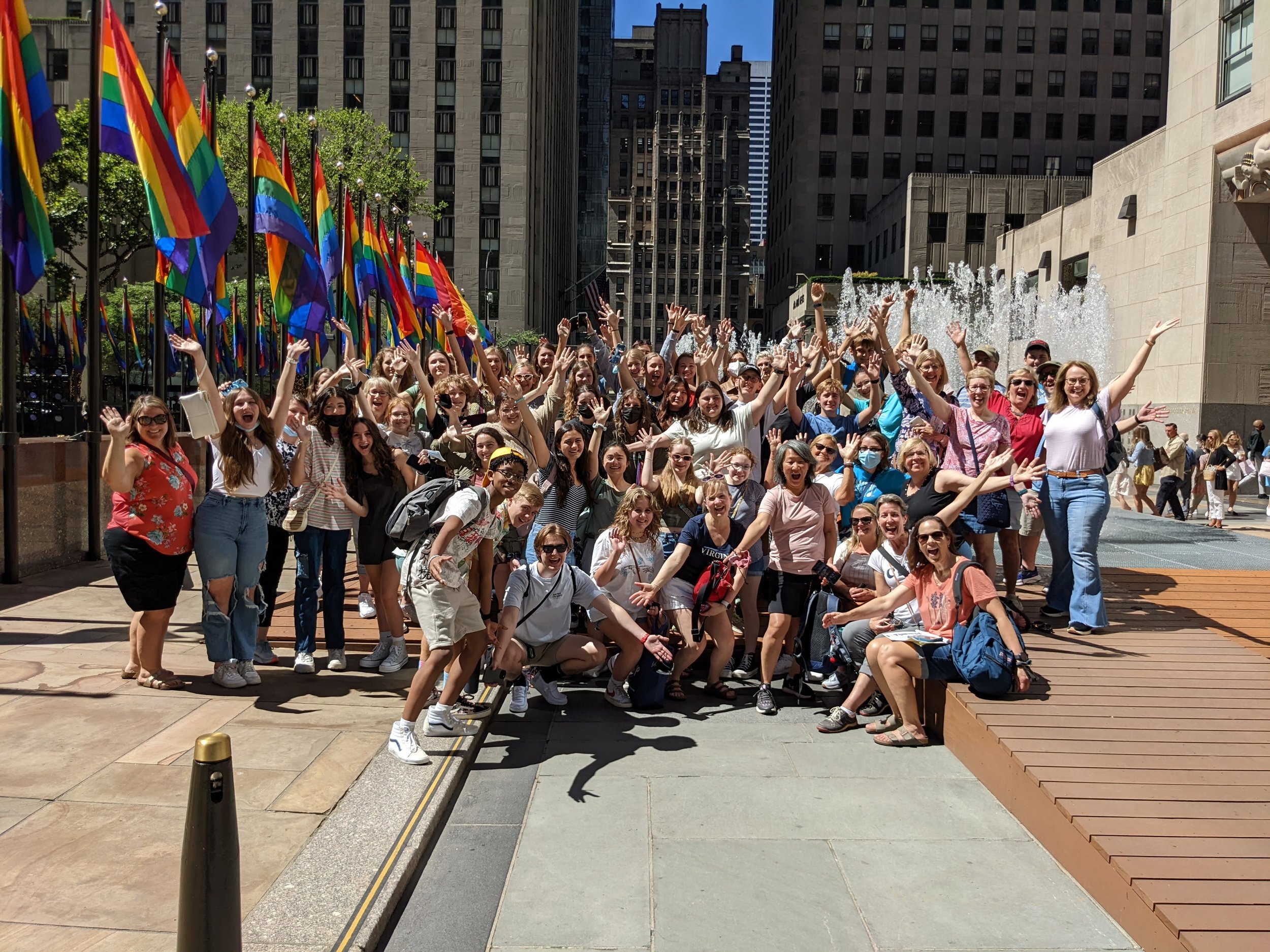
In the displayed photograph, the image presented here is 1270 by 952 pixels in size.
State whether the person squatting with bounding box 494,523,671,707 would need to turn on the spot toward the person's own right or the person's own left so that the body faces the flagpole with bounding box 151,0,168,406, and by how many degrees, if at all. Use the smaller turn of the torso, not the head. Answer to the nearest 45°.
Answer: approximately 135° to the person's own right

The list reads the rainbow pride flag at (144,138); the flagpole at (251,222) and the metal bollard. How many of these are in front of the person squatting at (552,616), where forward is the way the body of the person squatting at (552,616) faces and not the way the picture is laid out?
1

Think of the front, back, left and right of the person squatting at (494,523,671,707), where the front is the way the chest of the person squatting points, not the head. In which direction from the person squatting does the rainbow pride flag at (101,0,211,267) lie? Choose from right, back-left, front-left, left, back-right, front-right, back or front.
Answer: back-right

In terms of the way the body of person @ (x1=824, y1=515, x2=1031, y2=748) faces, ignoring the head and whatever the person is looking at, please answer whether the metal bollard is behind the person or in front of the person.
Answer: in front

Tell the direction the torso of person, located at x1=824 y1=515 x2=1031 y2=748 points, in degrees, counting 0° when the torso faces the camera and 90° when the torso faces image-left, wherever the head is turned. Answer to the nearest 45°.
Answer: approximately 45°

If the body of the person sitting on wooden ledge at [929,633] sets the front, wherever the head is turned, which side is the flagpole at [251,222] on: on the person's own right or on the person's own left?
on the person's own right

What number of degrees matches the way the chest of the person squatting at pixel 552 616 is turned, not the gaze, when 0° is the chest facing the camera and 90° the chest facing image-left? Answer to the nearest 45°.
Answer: approximately 0°

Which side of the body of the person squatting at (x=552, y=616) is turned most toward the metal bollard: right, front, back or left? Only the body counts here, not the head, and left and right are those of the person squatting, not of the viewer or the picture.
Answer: front

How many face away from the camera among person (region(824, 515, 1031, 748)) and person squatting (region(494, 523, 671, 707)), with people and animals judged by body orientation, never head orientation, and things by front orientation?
0
